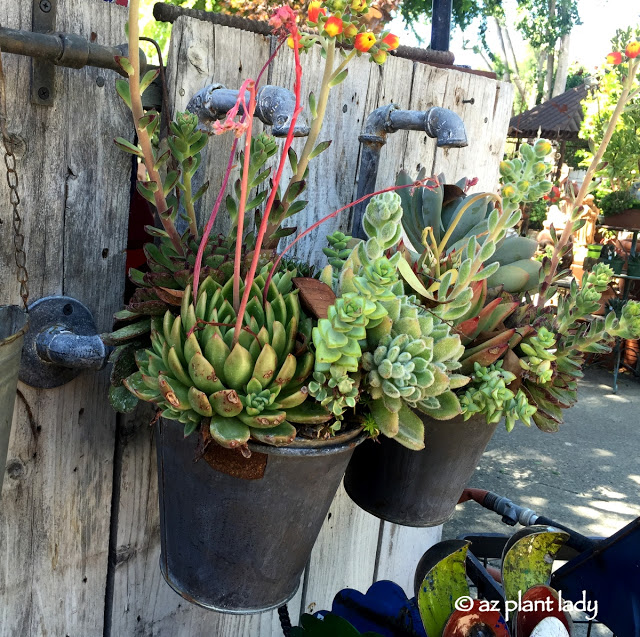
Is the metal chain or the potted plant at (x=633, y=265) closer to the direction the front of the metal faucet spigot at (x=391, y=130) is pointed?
the potted plant

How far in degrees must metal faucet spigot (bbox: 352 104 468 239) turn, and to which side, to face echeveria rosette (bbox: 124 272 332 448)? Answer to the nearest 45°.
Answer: approximately 90° to its right

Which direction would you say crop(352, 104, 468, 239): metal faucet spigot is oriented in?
to the viewer's right

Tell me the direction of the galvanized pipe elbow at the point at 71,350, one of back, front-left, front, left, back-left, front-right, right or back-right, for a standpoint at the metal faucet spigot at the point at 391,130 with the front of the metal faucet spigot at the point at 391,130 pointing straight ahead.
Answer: back-right

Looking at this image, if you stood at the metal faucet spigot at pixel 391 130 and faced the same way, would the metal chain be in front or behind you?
behind

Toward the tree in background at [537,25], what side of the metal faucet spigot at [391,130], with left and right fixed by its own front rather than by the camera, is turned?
left

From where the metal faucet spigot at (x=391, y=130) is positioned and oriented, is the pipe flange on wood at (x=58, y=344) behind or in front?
behind

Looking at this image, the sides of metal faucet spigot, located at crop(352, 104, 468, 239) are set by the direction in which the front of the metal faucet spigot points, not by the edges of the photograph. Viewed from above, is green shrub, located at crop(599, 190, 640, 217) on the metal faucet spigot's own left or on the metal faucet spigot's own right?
on the metal faucet spigot's own left
